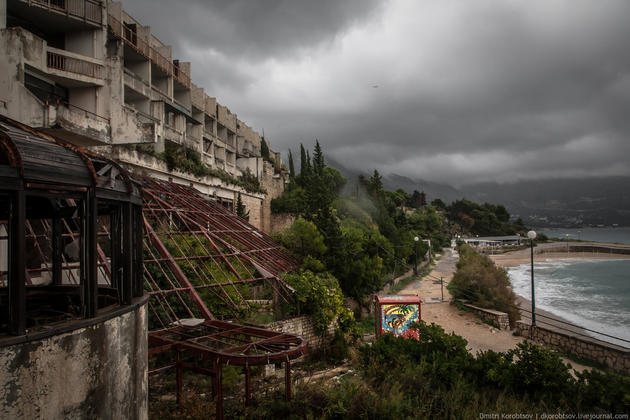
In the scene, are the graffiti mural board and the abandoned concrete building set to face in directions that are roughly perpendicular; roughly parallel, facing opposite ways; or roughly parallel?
roughly perpendicular

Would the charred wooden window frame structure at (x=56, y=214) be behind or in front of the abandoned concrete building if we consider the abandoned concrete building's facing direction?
in front

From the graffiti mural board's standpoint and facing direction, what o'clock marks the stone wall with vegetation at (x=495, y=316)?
The stone wall with vegetation is roughly at 7 o'clock from the graffiti mural board.

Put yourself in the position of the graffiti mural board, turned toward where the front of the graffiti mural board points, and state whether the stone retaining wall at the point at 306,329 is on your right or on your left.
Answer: on your right

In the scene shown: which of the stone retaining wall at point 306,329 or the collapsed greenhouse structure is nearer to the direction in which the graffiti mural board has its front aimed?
the collapsed greenhouse structure

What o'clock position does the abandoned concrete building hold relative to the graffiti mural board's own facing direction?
The abandoned concrete building is roughly at 3 o'clock from the graffiti mural board.

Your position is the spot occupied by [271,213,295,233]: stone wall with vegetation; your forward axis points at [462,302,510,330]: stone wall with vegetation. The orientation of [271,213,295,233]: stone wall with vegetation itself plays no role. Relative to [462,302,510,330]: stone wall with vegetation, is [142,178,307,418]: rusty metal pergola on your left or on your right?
right

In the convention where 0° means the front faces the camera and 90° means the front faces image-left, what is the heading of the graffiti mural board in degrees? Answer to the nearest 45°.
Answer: approximately 0°

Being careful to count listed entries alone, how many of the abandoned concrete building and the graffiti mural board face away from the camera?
0

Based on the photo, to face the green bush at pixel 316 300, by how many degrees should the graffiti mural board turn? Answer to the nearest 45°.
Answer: approximately 45° to its right

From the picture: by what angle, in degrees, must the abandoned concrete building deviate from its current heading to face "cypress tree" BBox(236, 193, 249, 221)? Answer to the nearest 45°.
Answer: approximately 90° to its left

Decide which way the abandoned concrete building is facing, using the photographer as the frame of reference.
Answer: facing the viewer and to the right of the viewer
